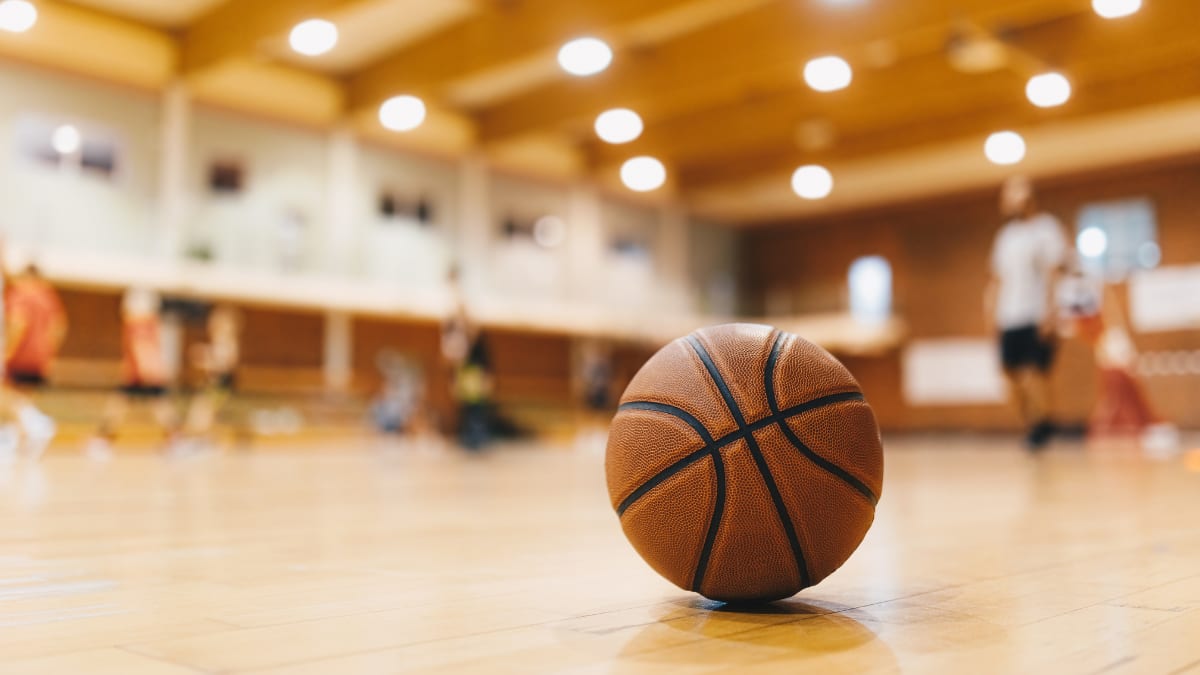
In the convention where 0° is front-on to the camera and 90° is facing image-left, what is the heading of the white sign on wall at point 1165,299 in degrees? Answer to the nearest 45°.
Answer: approximately 0°

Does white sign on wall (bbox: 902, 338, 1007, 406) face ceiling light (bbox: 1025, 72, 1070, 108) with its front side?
yes

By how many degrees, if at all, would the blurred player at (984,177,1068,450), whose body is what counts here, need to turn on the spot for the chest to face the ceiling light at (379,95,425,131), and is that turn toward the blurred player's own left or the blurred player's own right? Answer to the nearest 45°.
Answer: approximately 90° to the blurred player's own right

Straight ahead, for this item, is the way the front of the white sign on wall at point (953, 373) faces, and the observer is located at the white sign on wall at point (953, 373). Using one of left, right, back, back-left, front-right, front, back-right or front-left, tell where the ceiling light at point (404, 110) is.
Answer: front-right

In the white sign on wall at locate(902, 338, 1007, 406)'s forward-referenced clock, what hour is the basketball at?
The basketball is roughly at 12 o'clock from the white sign on wall.

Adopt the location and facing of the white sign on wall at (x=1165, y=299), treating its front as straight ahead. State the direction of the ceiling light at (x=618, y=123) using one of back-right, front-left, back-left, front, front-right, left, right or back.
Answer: front-right

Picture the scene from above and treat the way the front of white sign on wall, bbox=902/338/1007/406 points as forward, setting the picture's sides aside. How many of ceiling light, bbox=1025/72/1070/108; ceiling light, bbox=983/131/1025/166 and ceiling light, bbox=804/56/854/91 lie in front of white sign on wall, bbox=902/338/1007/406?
3

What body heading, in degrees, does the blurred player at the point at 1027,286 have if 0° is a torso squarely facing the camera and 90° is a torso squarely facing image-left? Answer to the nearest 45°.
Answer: approximately 45°

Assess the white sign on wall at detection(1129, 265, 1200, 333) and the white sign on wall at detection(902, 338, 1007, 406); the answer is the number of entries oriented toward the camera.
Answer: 2

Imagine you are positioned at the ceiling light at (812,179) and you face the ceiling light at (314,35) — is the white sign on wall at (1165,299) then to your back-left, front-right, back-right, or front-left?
back-left
